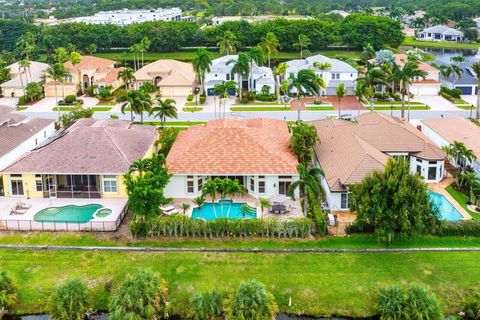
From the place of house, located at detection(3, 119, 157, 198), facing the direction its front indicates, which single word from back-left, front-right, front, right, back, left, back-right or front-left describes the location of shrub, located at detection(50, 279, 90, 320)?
back

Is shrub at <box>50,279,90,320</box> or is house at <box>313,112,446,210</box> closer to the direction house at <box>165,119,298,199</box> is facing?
the house

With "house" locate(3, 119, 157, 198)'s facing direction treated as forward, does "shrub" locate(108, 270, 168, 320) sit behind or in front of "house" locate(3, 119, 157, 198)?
behind

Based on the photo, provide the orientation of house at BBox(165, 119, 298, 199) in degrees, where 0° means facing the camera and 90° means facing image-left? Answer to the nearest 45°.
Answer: approximately 180°

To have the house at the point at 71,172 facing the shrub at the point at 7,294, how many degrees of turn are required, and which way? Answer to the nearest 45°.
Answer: approximately 180°

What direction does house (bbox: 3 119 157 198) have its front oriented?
away from the camera

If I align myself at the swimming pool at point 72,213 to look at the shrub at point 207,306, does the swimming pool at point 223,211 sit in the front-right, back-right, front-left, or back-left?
front-left

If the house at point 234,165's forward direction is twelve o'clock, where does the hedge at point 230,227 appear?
The hedge is roughly at 6 o'clock from the house.

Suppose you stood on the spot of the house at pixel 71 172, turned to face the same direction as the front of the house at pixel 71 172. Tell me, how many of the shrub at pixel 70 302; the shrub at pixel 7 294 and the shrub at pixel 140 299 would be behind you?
3

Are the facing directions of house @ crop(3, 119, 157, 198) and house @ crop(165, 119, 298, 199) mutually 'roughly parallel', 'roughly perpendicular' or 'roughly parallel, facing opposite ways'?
roughly parallel

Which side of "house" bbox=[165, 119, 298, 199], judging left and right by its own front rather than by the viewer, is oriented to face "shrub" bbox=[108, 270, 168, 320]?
back

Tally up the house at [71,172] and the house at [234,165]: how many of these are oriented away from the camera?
2

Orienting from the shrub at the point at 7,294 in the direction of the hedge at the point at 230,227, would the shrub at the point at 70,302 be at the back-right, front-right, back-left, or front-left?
front-right

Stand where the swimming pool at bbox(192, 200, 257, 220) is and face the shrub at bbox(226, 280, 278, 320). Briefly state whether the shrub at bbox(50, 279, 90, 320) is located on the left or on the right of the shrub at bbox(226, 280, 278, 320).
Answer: right

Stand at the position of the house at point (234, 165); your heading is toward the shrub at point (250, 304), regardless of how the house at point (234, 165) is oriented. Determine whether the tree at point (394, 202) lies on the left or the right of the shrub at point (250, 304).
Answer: left

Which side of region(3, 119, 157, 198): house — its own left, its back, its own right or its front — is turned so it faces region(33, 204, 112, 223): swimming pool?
back
